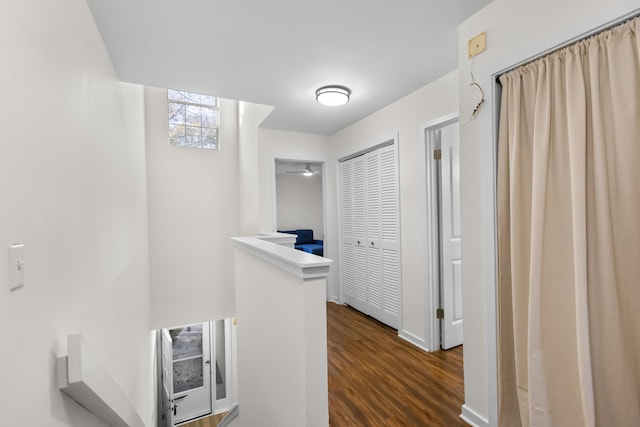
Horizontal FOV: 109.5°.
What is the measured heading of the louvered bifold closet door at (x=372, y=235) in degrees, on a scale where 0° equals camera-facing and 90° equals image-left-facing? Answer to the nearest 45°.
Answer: approximately 45°

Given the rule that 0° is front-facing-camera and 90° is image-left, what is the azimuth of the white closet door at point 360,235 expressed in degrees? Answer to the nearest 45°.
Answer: approximately 45°

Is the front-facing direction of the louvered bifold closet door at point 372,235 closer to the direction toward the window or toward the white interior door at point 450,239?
the window
